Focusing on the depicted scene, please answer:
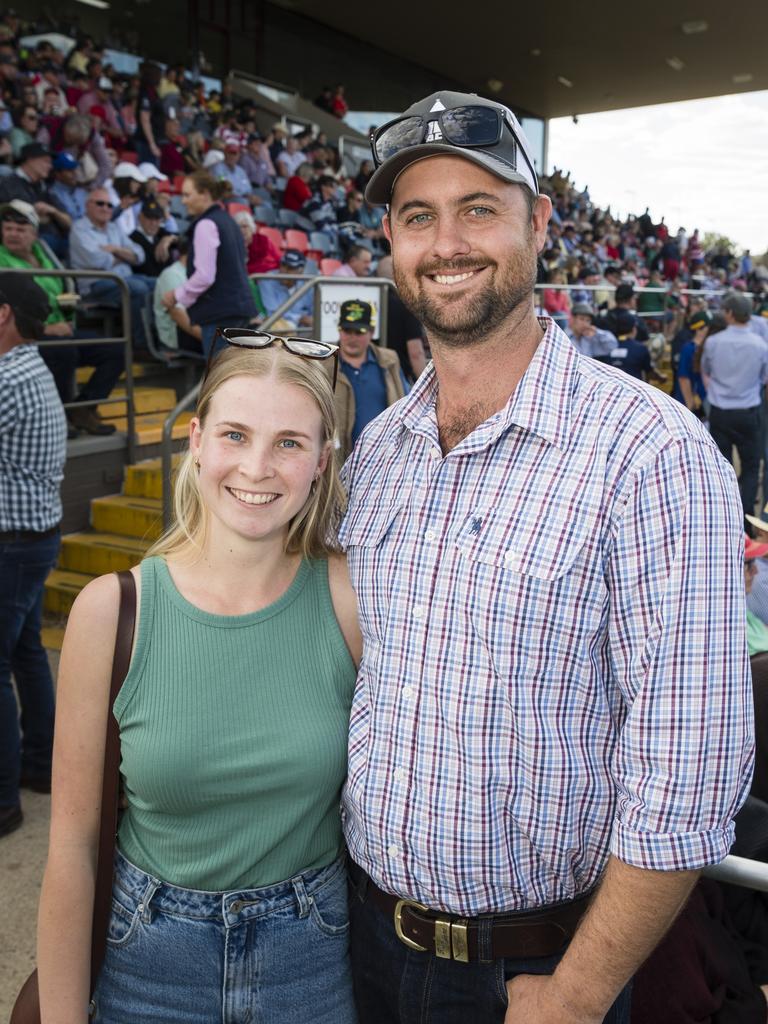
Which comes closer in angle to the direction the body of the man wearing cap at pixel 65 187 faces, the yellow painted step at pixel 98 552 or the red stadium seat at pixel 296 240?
the yellow painted step

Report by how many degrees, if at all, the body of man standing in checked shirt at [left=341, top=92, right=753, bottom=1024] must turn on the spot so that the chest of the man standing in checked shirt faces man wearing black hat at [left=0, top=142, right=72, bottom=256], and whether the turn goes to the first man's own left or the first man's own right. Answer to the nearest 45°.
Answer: approximately 90° to the first man's own right

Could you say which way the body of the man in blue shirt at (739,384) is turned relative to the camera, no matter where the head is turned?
away from the camera

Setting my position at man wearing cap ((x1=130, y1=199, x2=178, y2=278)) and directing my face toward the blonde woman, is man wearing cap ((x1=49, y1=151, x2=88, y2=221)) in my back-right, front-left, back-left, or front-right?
back-right

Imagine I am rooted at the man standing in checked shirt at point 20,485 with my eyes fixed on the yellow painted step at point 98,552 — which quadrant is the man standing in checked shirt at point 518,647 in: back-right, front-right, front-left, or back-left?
back-right

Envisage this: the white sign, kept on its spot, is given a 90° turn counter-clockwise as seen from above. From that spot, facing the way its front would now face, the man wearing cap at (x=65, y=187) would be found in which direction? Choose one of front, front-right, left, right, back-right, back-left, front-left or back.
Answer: back-left

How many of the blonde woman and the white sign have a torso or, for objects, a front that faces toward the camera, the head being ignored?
2

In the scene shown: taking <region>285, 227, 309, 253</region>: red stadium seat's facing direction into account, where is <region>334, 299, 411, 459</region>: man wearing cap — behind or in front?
in front

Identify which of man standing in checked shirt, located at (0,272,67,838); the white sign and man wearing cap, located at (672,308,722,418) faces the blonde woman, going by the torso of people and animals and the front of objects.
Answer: the white sign

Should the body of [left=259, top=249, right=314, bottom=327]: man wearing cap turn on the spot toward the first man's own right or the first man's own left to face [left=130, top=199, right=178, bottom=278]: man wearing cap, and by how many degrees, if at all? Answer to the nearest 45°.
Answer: approximately 135° to the first man's own right
